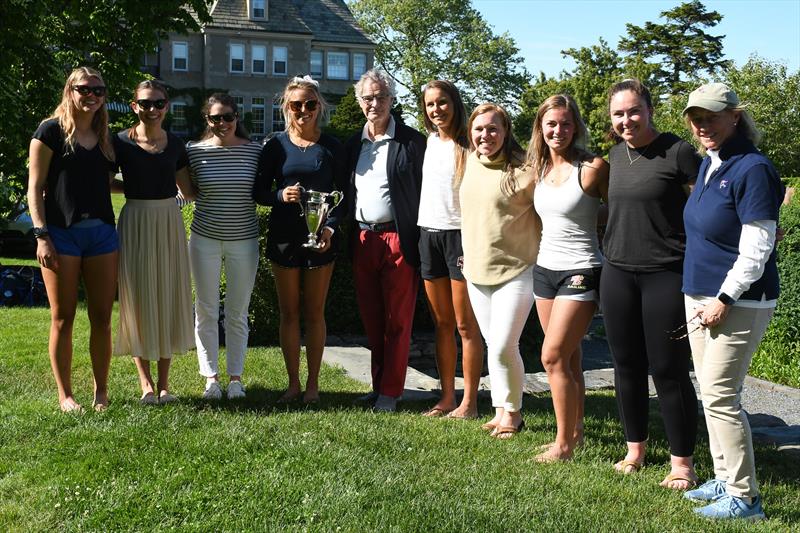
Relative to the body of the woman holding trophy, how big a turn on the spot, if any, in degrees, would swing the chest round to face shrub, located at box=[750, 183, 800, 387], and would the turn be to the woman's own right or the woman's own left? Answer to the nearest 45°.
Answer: approximately 135° to the woman's own left

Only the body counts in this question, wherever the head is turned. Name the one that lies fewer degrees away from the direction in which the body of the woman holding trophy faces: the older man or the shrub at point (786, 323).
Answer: the older man

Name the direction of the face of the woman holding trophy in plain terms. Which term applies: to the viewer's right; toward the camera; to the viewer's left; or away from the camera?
toward the camera

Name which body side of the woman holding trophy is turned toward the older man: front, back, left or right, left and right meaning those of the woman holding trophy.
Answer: left

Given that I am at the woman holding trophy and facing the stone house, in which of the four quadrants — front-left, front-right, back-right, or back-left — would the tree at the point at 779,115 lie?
front-right

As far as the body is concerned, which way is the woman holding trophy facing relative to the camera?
toward the camera

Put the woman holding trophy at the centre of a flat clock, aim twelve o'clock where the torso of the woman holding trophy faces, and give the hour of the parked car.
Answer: The parked car is roughly at 5 o'clock from the woman holding trophy.

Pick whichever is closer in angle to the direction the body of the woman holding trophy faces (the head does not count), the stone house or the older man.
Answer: the older man

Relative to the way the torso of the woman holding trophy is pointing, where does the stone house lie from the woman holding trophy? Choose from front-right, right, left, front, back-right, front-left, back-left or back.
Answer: back

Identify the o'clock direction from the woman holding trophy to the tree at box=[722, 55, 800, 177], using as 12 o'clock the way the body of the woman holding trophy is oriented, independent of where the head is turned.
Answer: The tree is roughly at 7 o'clock from the woman holding trophy.

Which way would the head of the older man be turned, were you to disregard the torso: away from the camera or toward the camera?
toward the camera
